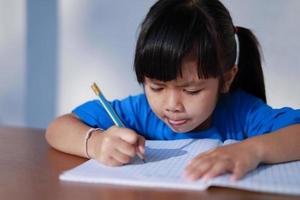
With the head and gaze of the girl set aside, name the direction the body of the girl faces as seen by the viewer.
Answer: toward the camera
